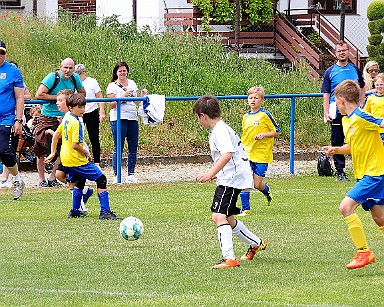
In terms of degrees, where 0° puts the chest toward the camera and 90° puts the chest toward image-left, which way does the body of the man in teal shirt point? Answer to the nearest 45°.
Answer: approximately 315°

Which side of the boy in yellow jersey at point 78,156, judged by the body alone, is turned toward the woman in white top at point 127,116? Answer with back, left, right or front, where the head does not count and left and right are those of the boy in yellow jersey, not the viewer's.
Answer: left

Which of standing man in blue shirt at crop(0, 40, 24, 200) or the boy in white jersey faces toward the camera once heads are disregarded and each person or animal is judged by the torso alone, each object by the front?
the standing man in blue shirt

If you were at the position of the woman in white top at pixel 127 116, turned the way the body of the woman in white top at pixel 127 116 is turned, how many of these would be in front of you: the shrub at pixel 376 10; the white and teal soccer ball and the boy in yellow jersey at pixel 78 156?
2

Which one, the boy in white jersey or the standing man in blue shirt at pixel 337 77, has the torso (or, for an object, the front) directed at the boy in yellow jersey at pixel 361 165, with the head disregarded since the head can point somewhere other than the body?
the standing man in blue shirt

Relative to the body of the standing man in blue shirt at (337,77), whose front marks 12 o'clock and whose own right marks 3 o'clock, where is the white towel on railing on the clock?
The white towel on railing is roughly at 3 o'clock from the standing man in blue shirt.

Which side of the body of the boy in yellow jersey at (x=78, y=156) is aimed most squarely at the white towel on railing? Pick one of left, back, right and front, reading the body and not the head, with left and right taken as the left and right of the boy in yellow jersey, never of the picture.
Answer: left

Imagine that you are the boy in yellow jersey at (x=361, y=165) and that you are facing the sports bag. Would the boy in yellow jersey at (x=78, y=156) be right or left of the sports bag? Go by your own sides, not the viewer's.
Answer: left

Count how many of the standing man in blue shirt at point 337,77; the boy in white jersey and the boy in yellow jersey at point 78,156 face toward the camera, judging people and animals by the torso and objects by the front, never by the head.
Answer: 1

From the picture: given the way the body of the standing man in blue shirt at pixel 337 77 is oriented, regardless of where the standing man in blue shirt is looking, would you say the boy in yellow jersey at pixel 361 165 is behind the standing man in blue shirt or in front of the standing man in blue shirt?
in front

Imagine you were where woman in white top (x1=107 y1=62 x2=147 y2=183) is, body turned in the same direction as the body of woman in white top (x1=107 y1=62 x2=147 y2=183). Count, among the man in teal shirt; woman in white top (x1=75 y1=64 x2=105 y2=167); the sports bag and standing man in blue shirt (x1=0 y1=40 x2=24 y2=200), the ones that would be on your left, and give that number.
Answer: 1

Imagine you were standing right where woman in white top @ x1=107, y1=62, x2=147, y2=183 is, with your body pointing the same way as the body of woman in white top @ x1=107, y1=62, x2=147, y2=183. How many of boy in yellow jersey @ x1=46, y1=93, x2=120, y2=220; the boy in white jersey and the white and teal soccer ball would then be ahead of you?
3

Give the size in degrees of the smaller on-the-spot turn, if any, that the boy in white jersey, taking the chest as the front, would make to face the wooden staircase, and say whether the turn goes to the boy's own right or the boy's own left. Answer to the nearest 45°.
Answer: approximately 90° to the boy's own right

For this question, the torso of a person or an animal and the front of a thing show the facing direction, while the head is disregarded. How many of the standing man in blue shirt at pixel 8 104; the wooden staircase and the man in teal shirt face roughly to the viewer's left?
0

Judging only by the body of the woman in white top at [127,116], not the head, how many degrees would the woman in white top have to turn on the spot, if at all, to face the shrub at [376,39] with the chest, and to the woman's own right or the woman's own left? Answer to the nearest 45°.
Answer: approximately 135° to the woman's own left

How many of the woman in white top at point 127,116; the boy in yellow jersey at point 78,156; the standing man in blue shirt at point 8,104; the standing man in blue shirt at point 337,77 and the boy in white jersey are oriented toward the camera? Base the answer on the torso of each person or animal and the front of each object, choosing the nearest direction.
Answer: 3
